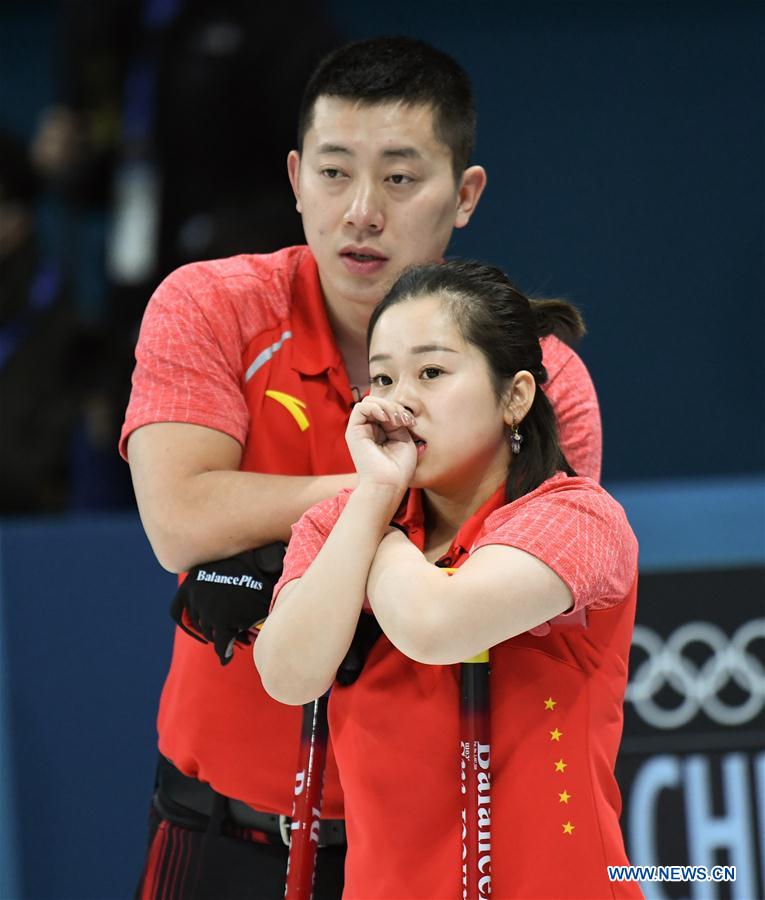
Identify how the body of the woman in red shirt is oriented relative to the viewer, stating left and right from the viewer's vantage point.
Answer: facing the viewer and to the left of the viewer

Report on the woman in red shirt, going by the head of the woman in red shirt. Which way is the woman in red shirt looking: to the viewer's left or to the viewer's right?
to the viewer's left

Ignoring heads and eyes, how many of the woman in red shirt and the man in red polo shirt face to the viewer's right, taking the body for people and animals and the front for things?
0

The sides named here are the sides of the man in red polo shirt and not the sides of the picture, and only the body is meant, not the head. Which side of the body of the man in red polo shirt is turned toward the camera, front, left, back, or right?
front
